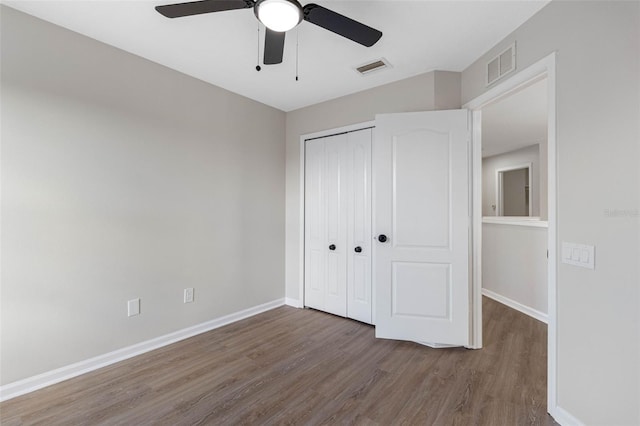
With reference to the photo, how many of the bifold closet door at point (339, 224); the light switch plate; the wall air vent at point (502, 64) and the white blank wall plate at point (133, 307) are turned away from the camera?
0

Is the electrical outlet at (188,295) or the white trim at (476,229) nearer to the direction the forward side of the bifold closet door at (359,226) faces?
the electrical outlet

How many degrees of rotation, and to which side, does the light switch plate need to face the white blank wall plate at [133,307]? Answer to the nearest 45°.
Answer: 0° — it already faces it

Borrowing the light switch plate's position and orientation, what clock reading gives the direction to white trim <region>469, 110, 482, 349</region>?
The white trim is roughly at 3 o'clock from the light switch plate.

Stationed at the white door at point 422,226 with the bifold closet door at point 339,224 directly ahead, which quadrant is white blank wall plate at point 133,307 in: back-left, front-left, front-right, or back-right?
front-left

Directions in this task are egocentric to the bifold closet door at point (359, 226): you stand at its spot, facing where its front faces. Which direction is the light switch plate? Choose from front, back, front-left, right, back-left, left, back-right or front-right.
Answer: left

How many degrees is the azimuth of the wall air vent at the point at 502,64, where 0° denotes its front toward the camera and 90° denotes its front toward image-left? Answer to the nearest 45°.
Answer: approximately 45°

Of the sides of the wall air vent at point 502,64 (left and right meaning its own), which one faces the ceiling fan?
front

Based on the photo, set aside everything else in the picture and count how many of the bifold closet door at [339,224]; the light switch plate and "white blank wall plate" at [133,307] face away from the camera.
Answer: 0

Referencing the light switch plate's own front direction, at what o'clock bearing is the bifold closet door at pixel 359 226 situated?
The bifold closet door is roughly at 2 o'clock from the light switch plate.

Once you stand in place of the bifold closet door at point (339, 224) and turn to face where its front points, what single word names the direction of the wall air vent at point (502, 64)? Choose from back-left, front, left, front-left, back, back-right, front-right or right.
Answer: left

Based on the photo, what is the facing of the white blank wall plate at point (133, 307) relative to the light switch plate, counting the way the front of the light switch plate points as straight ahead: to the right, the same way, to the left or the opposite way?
the opposite way

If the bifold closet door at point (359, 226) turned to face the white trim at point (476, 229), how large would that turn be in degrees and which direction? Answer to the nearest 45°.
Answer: approximately 90° to its left

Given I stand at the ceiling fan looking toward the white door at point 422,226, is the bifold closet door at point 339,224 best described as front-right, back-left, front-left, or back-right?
front-left

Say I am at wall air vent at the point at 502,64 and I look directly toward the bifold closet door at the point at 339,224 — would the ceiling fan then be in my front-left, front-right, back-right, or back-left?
front-left
